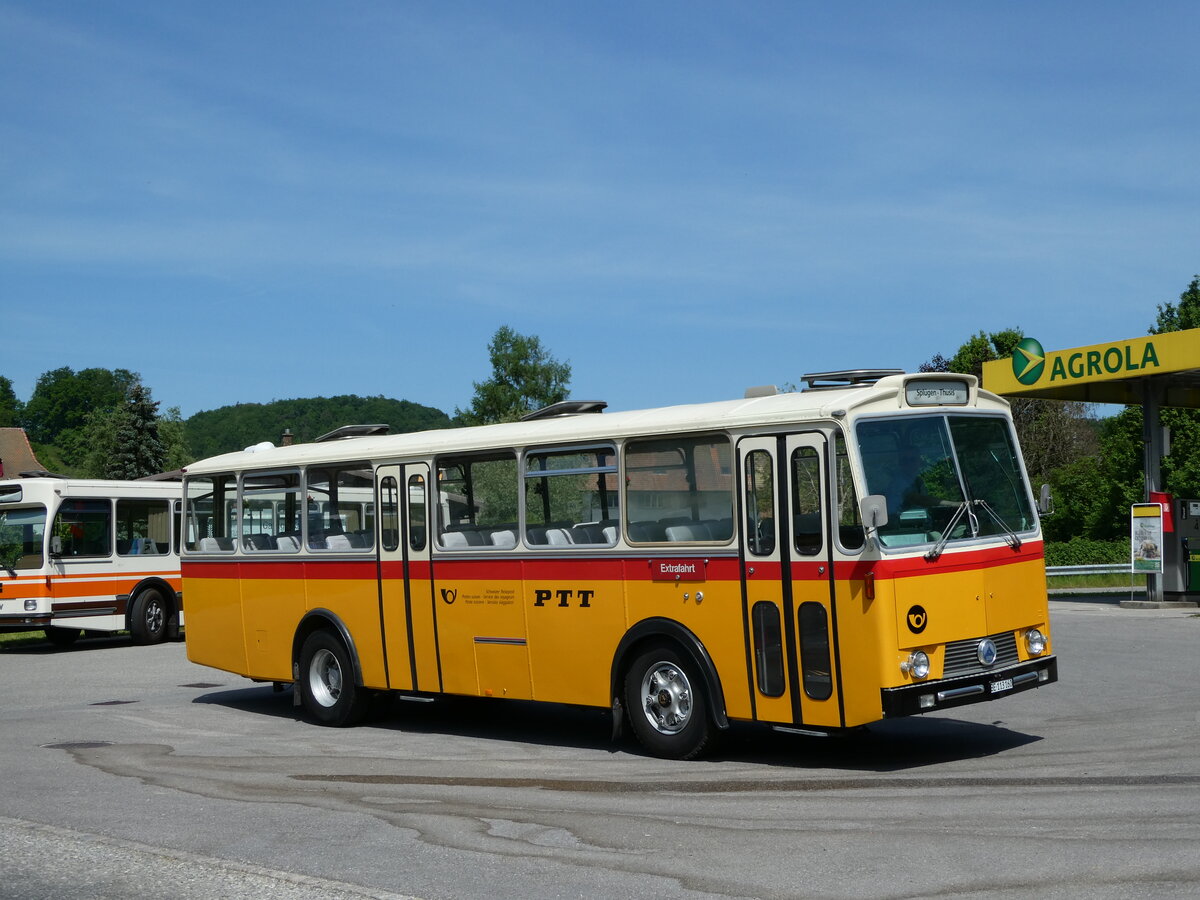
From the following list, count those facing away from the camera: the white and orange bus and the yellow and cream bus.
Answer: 0

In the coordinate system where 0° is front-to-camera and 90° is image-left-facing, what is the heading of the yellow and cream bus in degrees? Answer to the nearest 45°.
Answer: approximately 315°

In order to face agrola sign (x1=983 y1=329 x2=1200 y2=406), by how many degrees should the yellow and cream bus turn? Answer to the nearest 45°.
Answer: approximately 90° to its left

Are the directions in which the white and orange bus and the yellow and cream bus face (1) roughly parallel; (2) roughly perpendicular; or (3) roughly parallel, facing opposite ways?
roughly perpendicular

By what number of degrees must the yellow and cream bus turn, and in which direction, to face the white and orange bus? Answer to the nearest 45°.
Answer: approximately 180°

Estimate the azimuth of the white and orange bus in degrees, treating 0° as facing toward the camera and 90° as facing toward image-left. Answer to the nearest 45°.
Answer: approximately 45°

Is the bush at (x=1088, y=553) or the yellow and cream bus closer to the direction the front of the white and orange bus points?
the yellow and cream bus

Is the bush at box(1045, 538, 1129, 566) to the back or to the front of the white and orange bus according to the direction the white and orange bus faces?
to the back
